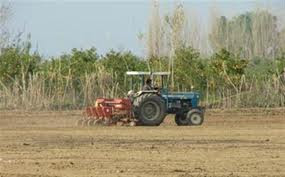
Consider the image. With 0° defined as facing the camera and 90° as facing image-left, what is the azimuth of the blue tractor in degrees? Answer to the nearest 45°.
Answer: approximately 270°

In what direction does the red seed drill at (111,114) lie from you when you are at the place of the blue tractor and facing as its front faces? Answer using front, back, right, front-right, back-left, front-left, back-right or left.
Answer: back
